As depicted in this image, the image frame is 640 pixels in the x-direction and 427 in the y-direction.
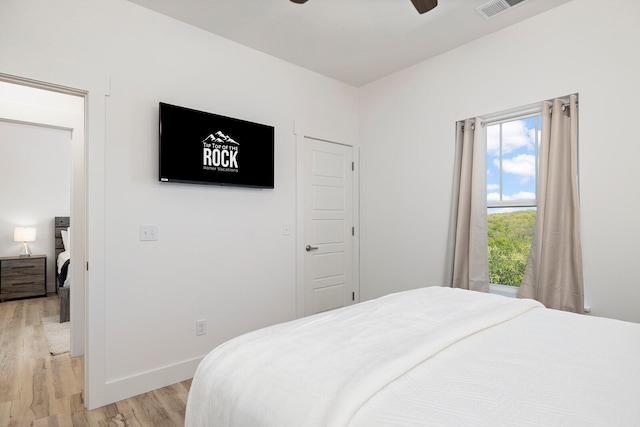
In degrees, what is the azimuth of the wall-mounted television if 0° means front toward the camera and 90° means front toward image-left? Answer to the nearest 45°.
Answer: approximately 315°

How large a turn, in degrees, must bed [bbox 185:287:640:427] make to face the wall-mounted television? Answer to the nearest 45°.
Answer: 0° — it already faces it

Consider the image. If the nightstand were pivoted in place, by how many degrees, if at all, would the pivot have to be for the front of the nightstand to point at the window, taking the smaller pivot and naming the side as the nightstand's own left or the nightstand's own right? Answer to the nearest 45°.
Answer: approximately 45° to the nightstand's own left

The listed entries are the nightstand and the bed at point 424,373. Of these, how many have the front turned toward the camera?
1

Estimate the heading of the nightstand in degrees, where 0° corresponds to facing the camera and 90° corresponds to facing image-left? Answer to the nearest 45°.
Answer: approximately 0°

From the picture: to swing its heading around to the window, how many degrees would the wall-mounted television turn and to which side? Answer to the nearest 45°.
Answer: approximately 45° to its left

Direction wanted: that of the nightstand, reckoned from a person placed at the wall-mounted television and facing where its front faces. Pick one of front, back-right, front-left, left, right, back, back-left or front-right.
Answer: back

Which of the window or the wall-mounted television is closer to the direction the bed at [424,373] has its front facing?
the wall-mounted television

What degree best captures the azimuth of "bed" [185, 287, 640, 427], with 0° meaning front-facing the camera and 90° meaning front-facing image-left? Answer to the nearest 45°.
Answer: approximately 135°

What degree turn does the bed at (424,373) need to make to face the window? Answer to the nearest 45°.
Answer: approximately 45° to its right
